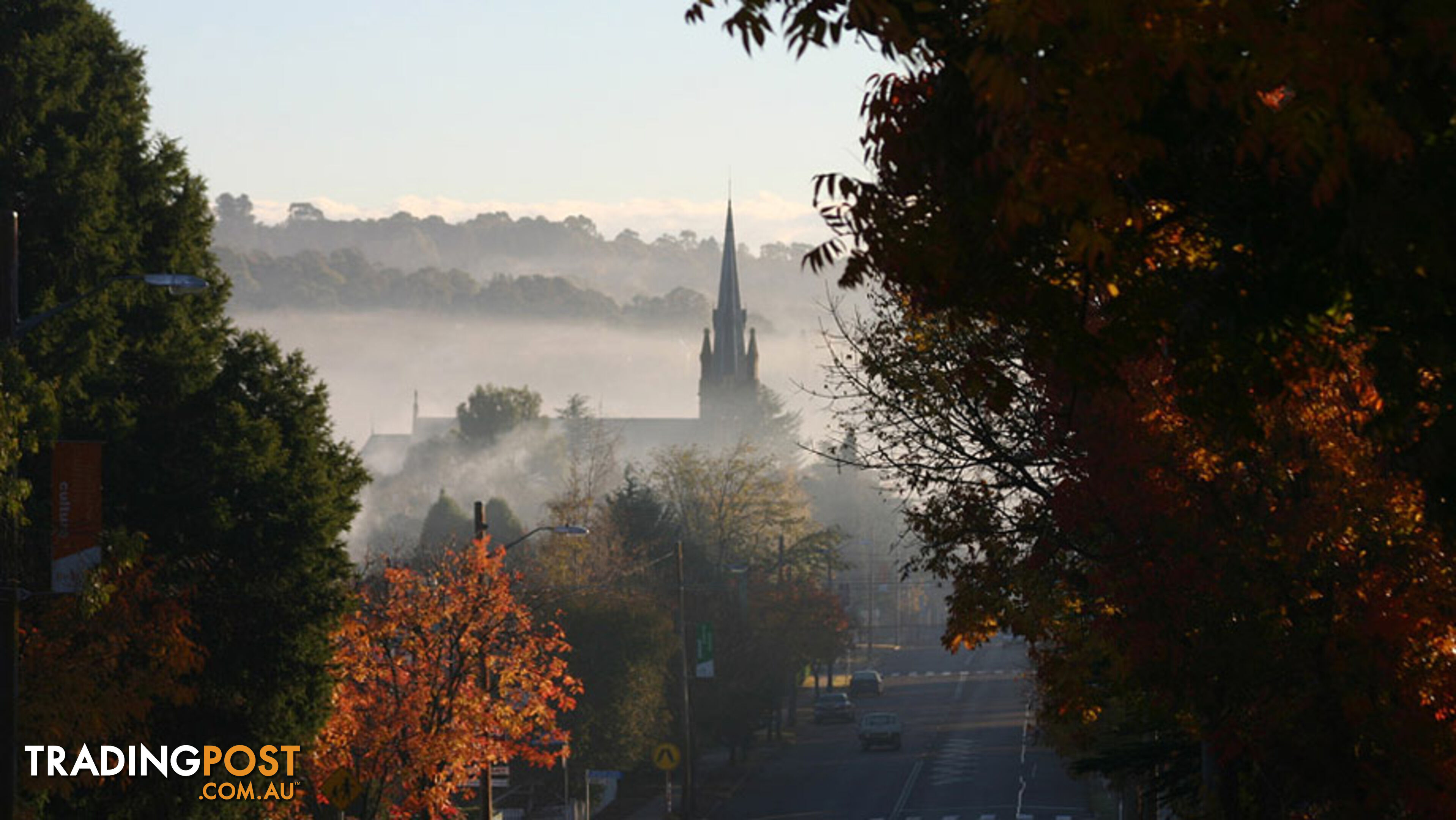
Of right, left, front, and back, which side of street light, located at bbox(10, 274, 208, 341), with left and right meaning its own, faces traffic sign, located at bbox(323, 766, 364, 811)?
left

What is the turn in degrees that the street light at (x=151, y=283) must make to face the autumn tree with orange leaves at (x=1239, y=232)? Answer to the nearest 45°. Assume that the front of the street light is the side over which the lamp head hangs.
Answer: approximately 45° to its right

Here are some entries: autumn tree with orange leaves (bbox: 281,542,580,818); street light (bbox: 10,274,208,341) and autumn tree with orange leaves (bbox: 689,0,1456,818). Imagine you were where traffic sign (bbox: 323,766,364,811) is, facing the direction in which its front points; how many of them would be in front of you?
2

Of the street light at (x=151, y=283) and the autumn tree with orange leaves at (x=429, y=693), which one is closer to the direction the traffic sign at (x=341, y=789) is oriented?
the street light

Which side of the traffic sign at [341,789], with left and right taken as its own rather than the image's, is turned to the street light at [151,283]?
front

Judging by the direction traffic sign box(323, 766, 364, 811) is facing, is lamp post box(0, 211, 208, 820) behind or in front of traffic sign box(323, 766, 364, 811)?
in front

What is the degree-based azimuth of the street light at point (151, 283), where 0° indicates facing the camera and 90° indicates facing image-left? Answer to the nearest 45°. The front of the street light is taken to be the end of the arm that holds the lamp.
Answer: approximately 270°

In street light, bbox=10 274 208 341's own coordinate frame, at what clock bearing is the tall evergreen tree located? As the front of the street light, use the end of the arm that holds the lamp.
The tall evergreen tree is roughly at 9 o'clock from the street light.

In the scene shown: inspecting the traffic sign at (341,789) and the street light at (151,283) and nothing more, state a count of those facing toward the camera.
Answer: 1

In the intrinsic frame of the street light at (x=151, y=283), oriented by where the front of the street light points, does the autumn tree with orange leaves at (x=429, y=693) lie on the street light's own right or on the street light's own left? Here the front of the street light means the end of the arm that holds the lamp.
on the street light's own left
